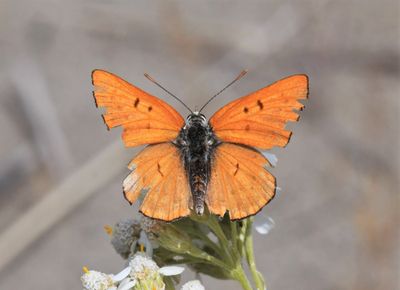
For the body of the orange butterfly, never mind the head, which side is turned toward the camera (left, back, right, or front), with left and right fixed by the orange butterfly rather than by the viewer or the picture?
back
